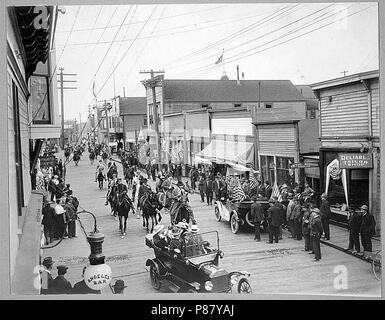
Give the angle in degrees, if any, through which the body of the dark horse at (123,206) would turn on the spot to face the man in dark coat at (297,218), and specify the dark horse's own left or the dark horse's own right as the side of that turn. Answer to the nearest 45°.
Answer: approximately 90° to the dark horse's own left

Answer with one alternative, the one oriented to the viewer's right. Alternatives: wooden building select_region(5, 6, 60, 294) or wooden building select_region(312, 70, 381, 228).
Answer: wooden building select_region(5, 6, 60, 294)

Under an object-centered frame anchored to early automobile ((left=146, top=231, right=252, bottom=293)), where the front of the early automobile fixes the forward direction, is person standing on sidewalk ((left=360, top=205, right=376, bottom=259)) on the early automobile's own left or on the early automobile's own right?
on the early automobile's own left

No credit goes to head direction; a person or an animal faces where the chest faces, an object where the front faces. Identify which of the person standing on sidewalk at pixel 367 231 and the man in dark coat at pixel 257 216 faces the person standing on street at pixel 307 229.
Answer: the person standing on sidewalk at pixel 367 231

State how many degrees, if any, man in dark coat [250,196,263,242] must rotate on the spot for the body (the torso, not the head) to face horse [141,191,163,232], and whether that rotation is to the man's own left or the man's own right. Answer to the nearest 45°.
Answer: approximately 45° to the man's own left

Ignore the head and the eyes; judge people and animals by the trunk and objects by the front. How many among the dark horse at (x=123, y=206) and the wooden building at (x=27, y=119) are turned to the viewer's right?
1

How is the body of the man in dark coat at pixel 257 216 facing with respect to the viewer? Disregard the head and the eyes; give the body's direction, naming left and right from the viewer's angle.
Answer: facing away from the viewer and to the left of the viewer

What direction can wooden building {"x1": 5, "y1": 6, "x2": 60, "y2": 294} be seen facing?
to the viewer's right

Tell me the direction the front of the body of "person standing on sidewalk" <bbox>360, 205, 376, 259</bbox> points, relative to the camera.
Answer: to the viewer's left
